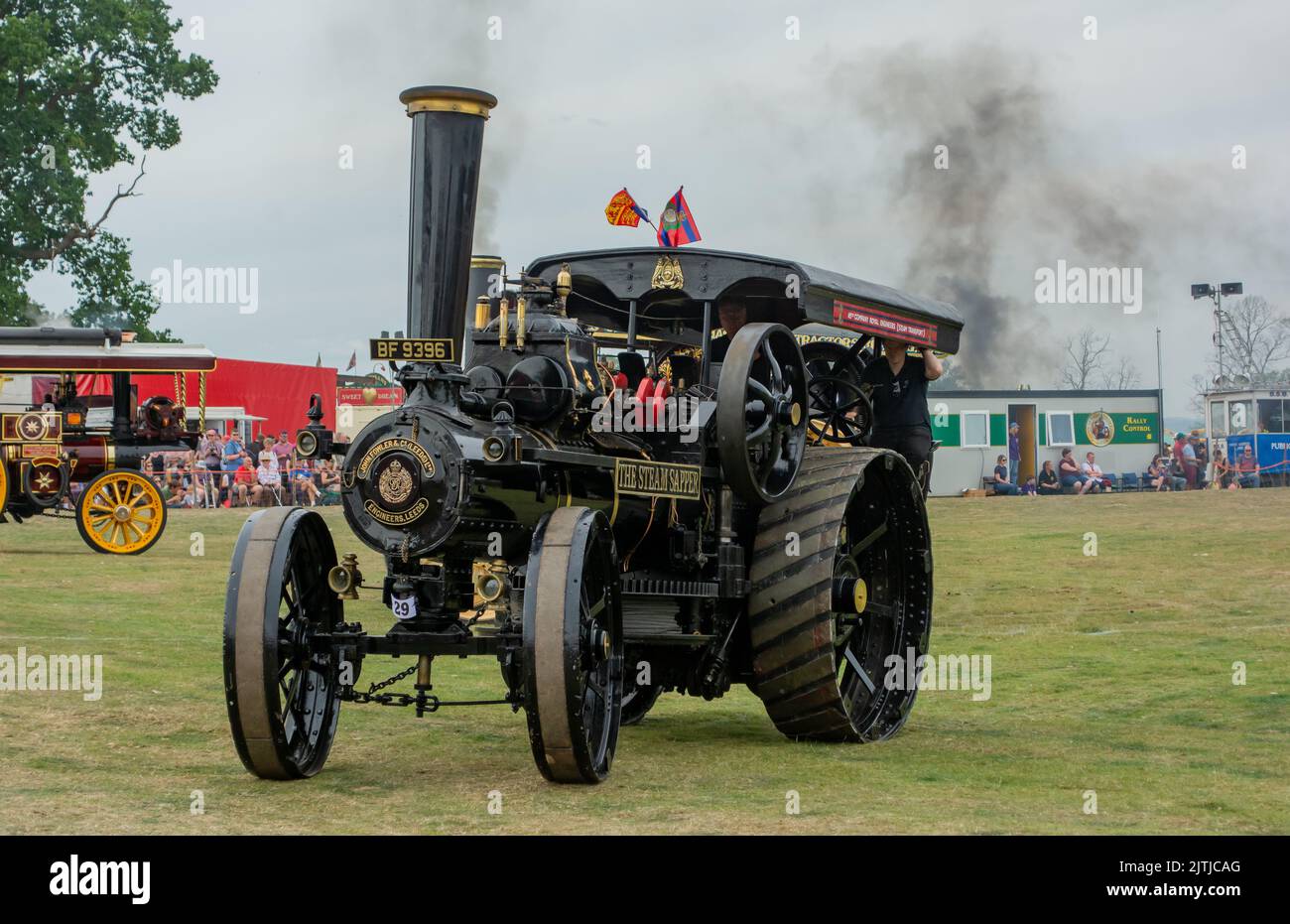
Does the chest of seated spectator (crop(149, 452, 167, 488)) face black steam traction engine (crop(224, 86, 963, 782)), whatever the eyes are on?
yes

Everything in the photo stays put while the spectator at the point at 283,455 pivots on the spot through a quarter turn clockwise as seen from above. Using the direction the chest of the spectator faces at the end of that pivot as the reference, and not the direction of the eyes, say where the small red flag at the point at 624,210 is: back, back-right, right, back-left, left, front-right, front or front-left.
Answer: left

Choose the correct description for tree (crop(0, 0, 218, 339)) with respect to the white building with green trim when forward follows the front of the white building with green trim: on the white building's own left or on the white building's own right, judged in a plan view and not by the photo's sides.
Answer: on the white building's own right

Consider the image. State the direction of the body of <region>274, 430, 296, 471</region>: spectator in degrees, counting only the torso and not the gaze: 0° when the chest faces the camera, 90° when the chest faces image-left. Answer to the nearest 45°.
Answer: approximately 0°

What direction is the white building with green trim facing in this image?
toward the camera

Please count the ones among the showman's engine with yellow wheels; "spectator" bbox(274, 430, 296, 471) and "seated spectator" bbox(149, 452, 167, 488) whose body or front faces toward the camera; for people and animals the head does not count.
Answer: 2

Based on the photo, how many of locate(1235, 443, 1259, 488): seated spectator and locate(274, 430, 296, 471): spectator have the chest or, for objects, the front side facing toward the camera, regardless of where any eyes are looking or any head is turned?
2

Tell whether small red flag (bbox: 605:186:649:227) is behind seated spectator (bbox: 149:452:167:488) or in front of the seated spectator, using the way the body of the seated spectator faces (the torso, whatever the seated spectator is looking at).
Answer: in front

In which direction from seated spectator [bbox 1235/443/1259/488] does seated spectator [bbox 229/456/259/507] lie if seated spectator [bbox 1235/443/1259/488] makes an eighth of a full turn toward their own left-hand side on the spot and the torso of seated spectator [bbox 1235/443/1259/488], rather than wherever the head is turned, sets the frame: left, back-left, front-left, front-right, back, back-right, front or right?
right

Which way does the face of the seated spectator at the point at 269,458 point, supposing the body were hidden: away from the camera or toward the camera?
toward the camera

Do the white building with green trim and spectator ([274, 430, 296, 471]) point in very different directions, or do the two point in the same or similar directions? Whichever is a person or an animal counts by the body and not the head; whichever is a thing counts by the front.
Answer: same or similar directions

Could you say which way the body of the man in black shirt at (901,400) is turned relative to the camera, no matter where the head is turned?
toward the camera

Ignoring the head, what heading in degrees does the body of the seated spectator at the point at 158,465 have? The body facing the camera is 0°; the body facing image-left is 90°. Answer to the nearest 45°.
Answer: approximately 0°

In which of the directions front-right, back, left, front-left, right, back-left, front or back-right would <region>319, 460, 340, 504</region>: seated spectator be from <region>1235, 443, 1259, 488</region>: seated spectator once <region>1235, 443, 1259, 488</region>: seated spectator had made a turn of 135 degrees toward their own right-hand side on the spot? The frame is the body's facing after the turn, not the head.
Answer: left

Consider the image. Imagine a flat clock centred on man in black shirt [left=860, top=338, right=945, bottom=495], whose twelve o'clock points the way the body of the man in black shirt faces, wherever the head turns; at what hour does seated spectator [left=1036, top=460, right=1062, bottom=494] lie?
The seated spectator is roughly at 6 o'clock from the man in black shirt.

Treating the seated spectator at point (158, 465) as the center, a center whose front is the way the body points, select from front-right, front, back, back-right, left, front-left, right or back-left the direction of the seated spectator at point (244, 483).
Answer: front-left
